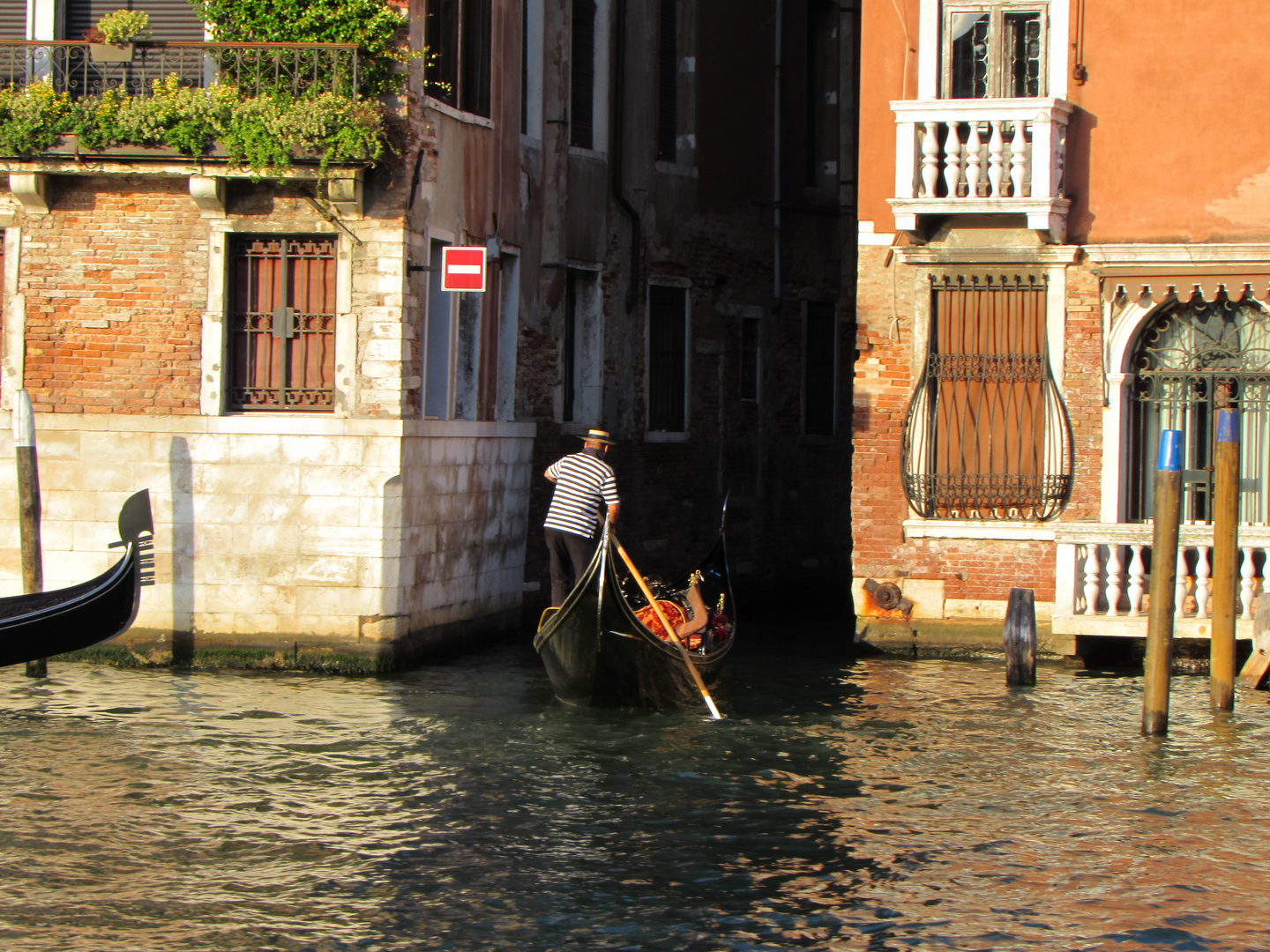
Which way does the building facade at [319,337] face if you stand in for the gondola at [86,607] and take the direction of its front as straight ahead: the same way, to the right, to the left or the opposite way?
to the right

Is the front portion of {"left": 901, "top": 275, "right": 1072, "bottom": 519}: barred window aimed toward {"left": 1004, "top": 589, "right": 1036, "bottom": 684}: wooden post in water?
yes

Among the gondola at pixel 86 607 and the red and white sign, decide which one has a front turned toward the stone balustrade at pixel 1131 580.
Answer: the gondola

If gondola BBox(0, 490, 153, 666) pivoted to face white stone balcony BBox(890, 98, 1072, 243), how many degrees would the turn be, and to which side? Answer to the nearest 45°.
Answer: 0° — it already faces it

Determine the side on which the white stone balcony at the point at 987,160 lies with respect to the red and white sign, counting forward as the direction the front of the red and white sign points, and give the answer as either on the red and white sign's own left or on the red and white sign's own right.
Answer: on the red and white sign's own left

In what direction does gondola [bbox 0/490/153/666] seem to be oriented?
to the viewer's right

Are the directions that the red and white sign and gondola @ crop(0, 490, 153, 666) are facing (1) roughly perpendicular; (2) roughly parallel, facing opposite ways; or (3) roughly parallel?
roughly perpendicular

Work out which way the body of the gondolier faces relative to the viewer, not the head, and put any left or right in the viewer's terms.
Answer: facing away from the viewer and to the right of the viewer
